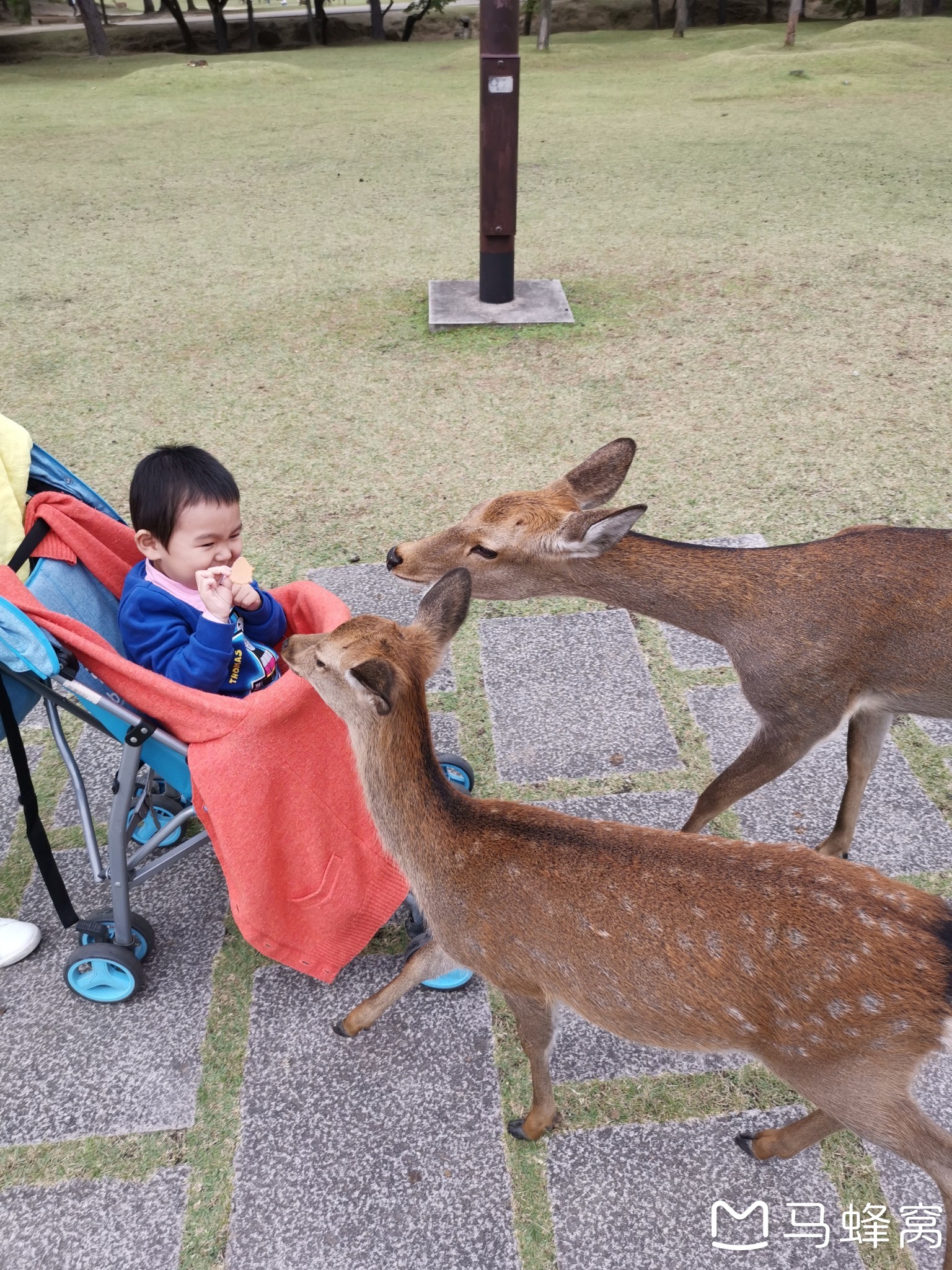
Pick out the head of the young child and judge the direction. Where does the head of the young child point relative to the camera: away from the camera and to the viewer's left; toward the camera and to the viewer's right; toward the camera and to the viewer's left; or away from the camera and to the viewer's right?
toward the camera and to the viewer's right

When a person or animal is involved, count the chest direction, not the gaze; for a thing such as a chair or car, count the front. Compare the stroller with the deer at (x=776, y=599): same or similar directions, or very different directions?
very different directions

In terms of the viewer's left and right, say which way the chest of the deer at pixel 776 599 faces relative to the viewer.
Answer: facing to the left of the viewer

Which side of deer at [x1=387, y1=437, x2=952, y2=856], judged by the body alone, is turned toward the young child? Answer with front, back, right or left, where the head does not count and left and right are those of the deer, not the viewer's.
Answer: front

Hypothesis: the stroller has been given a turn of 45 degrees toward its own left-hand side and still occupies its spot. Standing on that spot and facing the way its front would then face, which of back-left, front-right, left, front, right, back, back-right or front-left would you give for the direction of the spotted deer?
right

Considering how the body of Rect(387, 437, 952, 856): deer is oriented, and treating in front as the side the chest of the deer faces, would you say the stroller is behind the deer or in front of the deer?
in front

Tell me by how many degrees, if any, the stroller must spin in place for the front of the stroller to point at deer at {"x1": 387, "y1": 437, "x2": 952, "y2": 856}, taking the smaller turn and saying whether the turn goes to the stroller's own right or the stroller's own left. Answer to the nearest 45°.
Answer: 0° — it already faces it

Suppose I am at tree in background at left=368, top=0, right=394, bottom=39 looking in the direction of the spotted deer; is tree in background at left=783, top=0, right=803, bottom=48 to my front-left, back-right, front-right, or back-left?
front-left

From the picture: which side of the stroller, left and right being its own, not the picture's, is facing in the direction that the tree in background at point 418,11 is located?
left

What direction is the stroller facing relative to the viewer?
to the viewer's right

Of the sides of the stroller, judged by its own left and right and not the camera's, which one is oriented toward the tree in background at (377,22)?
left

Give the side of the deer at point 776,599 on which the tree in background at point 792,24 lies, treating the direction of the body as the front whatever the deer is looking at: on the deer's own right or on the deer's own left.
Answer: on the deer's own right

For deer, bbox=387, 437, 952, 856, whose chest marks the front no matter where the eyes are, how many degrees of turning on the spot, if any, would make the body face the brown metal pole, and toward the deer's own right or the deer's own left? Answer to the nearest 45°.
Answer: approximately 90° to the deer's own right

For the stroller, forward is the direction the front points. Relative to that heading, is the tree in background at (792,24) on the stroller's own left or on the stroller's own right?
on the stroller's own left

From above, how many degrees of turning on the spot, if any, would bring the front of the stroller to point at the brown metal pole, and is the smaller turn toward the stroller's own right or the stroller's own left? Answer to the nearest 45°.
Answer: approximately 45° to the stroller's own left

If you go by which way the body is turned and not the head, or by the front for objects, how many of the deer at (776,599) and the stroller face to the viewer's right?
1
